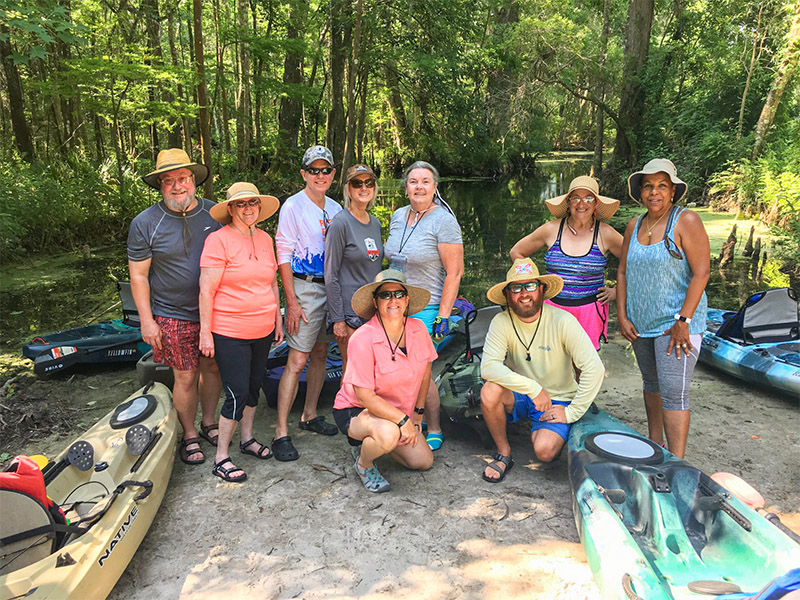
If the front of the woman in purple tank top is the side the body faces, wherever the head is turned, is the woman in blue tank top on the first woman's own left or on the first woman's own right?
on the first woman's own left

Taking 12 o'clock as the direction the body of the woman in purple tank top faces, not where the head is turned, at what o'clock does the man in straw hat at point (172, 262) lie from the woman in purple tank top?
The man in straw hat is roughly at 2 o'clock from the woman in purple tank top.

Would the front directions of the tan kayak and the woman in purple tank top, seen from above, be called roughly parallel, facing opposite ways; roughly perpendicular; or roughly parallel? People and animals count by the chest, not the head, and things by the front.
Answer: roughly parallel, facing opposite ways

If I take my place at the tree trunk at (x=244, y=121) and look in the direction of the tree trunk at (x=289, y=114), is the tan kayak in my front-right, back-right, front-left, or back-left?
back-right

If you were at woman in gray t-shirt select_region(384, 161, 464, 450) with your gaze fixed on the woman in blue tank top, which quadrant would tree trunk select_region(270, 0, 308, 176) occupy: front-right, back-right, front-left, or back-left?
back-left

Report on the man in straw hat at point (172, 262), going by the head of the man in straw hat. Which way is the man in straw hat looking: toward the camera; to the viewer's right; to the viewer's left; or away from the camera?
toward the camera

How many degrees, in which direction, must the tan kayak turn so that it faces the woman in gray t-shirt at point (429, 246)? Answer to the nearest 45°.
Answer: approximately 45° to its right

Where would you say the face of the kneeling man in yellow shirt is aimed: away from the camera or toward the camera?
toward the camera

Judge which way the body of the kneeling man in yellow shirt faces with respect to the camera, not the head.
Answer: toward the camera

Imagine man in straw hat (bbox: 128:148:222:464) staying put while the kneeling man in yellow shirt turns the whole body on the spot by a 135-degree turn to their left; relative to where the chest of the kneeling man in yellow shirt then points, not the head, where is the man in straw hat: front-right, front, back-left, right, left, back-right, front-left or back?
back-left

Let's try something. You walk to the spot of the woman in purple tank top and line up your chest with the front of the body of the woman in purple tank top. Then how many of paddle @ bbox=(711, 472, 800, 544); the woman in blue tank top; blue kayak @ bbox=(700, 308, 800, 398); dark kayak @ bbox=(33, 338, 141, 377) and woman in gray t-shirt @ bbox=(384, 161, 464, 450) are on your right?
2

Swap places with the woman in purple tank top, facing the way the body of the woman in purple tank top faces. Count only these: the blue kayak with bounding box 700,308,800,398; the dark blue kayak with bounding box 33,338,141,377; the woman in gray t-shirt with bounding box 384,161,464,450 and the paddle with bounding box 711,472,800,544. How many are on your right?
2

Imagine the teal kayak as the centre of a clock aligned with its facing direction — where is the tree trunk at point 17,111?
The tree trunk is roughly at 11 o'clock from the teal kayak.

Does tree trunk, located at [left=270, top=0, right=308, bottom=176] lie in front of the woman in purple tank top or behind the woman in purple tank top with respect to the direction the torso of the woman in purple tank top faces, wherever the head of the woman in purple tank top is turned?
behind

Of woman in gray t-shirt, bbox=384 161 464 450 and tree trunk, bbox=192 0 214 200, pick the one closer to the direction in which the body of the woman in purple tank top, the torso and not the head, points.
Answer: the woman in gray t-shirt

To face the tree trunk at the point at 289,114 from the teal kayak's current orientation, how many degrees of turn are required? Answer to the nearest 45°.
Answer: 0° — it already faces it

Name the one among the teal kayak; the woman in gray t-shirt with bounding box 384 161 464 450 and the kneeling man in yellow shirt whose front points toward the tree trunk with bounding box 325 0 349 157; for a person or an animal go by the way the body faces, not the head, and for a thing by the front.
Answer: the teal kayak
